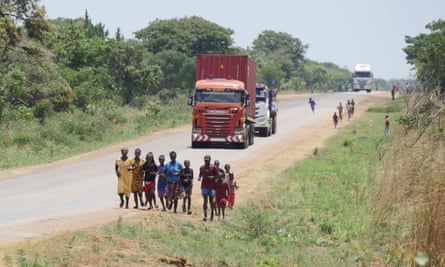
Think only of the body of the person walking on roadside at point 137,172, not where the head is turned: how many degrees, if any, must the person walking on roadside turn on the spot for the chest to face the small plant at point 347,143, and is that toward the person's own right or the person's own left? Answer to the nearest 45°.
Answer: approximately 135° to the person's own left

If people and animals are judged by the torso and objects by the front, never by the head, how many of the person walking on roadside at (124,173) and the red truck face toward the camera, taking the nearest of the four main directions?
2

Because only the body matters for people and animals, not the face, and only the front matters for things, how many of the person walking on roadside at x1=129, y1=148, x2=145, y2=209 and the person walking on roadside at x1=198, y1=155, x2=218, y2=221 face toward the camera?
2

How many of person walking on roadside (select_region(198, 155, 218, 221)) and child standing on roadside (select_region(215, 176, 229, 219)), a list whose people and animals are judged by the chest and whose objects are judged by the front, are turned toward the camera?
2

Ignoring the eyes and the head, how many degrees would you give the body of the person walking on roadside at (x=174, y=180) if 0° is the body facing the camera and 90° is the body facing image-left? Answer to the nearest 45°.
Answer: approximately 0°

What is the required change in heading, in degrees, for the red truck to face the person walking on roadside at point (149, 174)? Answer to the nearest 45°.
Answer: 0° — it already faces them

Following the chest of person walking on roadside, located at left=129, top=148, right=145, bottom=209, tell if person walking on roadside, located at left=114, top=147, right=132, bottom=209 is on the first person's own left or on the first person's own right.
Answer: on the first person's own right

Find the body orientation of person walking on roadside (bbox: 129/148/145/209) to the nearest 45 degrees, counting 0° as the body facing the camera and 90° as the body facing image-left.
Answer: approximately 0°
